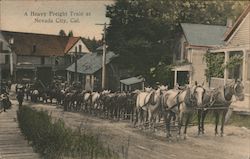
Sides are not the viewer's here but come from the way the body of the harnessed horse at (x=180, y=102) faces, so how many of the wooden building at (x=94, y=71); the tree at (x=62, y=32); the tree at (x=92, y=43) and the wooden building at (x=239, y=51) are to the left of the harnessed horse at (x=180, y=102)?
1

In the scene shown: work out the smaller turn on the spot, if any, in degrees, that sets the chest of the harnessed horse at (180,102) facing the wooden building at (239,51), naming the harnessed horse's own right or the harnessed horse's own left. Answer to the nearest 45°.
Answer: approximately 90° to the harnessed horse's own left

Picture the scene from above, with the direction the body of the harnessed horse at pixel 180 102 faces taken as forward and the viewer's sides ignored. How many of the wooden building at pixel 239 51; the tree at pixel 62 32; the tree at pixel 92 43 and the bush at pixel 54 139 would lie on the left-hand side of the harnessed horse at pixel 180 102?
1

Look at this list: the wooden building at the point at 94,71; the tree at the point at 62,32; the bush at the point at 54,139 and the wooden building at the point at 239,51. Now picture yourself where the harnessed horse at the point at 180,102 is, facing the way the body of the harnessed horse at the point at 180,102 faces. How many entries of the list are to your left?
1

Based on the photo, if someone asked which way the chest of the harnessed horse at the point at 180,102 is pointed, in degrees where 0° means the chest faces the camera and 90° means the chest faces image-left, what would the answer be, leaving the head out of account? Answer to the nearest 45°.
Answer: approximately 315°
